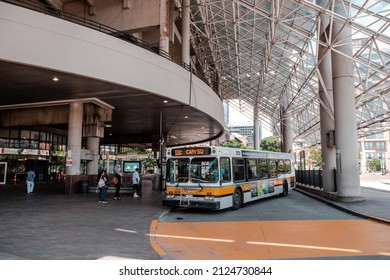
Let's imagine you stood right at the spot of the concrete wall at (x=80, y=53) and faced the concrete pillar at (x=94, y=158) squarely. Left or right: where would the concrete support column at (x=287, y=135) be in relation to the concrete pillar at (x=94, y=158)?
right

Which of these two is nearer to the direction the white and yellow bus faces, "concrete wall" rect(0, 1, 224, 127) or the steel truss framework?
the concrete wall

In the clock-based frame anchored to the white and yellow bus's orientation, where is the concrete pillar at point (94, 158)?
The concrete pillar is roughly at 3 o'clock from the white and yellow bus.

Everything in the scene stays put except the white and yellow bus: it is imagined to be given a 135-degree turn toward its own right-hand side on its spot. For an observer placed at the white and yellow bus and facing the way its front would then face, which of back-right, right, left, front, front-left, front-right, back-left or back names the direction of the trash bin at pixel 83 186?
front-left

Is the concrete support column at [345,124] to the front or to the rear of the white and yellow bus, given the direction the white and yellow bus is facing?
to the rear

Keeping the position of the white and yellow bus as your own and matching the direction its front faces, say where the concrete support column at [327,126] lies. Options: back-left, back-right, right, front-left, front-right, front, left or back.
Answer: back

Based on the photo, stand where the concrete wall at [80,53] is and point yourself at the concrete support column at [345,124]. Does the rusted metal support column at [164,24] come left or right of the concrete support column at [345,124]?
left

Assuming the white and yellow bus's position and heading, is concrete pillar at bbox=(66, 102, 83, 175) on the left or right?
on its right

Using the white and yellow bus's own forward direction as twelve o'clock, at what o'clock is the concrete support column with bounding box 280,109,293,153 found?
The concrete support column is roughly at 5 o'clock from the white and yellow bus.

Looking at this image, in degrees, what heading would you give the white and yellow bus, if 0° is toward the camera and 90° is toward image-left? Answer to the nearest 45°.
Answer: approximately 45°
